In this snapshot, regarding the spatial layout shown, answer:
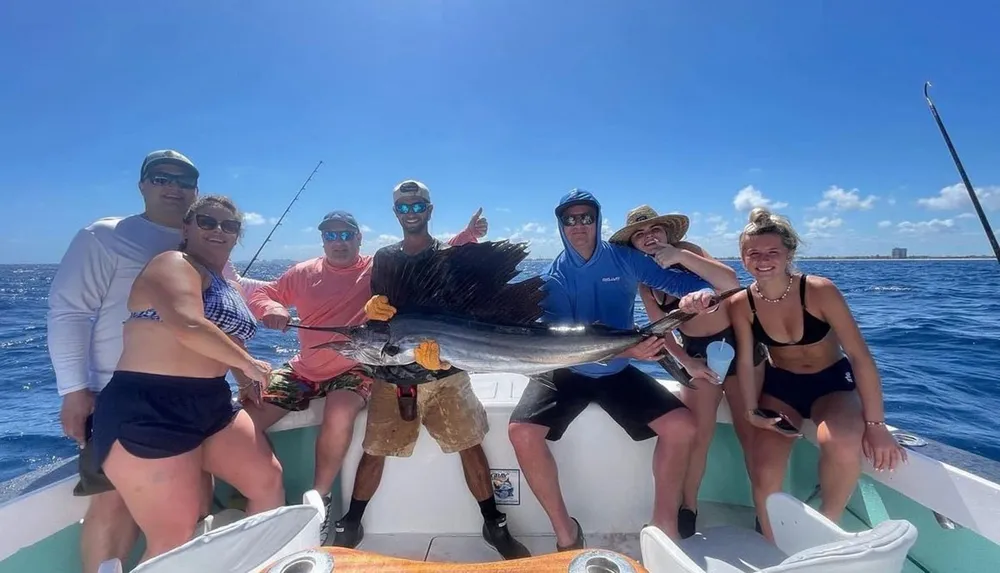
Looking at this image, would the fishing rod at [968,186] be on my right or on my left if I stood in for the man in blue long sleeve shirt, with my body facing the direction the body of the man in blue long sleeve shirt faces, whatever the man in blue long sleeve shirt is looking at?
on my left

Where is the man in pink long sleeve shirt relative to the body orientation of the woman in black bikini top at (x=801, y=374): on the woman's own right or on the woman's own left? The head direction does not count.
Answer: on the woman's own right

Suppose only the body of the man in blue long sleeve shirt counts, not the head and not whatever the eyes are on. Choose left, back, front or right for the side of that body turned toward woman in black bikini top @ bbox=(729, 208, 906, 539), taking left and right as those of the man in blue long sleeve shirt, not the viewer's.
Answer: left

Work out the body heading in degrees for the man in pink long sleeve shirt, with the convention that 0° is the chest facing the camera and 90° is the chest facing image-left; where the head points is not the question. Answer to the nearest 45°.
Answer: approximately 0°
